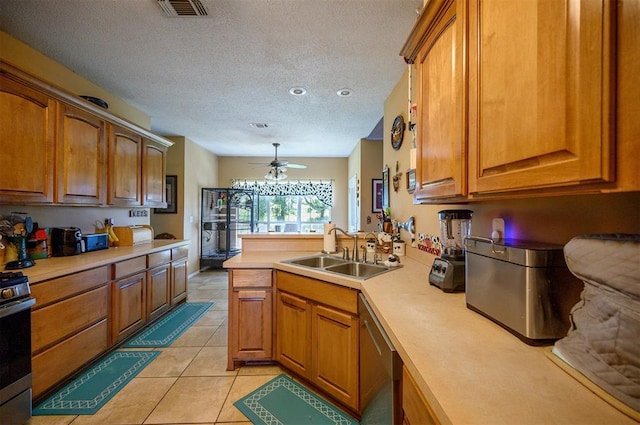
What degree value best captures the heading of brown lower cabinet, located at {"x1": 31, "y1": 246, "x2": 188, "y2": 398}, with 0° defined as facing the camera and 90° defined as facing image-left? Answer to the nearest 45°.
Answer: approximately 315°

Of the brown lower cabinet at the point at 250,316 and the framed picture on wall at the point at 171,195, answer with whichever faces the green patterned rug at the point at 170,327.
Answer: the framed picture on wall

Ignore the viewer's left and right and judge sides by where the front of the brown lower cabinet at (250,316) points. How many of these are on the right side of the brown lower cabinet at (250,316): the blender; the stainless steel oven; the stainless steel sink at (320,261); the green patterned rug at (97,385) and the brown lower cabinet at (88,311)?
3

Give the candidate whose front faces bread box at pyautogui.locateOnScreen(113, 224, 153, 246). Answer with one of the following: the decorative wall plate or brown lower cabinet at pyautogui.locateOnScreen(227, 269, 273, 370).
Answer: the decorative wall plate

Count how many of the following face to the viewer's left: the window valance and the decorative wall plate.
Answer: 1

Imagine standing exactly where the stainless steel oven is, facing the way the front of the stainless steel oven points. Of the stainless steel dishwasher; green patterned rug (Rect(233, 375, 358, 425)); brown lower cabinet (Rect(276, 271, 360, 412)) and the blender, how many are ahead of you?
4

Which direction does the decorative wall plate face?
to the viewer's left

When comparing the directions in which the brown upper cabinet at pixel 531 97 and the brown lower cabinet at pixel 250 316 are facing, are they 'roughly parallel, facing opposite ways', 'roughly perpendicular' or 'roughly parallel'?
roughly perpendicular
